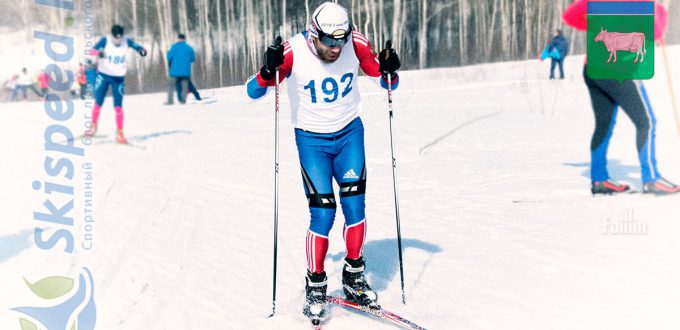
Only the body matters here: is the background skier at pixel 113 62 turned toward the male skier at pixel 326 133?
yes

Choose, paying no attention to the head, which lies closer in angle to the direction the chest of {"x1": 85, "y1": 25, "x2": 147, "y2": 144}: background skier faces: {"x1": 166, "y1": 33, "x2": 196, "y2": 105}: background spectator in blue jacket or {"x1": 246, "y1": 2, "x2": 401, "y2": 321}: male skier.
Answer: the male skier

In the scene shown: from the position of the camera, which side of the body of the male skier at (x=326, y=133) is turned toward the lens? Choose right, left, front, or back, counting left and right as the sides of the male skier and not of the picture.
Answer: front

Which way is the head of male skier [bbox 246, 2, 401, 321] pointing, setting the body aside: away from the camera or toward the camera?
toward the camera

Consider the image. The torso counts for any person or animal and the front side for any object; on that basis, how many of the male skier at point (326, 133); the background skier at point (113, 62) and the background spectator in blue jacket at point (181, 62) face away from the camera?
1

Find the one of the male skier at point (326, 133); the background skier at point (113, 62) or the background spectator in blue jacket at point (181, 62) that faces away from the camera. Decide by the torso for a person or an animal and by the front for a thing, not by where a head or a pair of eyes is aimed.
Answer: the background spectator in blue jacket at point (181, 62)

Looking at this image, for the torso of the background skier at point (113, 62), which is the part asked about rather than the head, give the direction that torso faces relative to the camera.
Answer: toward the camera

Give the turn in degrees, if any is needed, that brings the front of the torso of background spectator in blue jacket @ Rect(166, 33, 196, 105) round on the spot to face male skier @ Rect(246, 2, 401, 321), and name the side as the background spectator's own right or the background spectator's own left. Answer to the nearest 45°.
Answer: approximately 180°

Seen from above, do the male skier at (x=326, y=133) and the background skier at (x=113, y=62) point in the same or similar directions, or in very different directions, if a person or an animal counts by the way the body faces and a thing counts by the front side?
same or similar directions

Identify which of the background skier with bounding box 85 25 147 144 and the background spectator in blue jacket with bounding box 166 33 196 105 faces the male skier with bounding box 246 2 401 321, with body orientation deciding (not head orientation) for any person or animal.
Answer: the background skier with bounding box 85 25 147 144

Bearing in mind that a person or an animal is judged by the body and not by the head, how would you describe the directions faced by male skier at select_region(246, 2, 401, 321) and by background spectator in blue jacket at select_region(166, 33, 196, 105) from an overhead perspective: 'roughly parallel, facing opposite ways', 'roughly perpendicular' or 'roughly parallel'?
roughly parallel, facing opposite ways

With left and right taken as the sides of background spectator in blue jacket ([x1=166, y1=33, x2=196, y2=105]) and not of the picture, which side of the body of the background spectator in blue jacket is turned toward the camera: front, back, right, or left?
back

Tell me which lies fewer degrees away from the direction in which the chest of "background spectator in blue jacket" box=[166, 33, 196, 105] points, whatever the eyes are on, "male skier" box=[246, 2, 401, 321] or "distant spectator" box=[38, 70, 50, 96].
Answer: the distant spectator

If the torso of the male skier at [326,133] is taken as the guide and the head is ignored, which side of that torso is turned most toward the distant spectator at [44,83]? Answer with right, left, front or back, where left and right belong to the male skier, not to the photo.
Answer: back

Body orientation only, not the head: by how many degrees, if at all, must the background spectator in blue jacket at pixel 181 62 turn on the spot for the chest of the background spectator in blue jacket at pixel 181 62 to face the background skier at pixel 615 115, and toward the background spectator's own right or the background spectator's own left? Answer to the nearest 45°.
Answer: approximately 180°

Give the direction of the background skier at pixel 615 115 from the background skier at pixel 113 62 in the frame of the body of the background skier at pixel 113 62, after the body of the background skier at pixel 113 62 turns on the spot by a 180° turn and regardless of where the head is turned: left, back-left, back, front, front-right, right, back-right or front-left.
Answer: back-right
